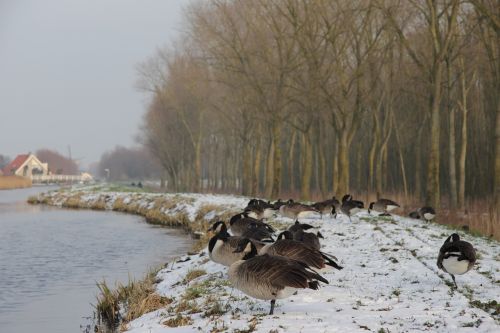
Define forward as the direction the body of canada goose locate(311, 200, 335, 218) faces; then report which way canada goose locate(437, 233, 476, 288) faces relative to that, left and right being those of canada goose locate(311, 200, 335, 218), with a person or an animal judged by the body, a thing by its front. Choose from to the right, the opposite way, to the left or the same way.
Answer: to the left

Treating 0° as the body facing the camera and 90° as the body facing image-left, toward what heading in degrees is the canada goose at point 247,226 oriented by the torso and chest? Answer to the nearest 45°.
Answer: approximately 90°

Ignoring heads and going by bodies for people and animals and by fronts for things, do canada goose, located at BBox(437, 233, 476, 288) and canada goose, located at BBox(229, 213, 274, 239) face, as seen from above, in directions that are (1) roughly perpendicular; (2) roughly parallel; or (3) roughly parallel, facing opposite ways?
roughly perpendicular

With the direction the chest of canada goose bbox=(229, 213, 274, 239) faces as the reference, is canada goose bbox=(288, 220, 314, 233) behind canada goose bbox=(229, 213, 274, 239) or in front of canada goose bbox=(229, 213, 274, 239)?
behind

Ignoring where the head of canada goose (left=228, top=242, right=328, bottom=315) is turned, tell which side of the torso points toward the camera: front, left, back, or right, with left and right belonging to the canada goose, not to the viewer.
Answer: left

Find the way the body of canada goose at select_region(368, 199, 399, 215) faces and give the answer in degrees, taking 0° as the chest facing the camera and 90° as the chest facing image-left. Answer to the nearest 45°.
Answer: approximately 90°
